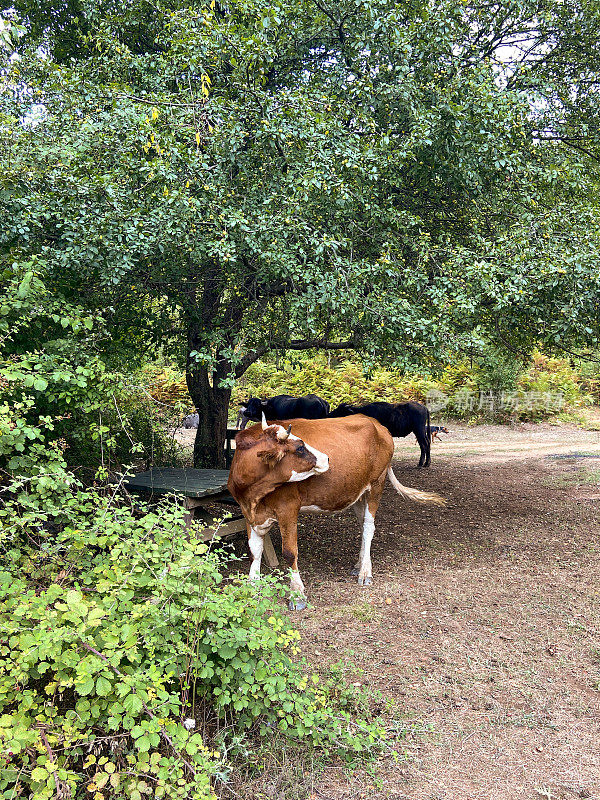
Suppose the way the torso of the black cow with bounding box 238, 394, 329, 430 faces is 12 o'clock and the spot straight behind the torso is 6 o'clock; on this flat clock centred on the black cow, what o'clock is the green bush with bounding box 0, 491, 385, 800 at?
The green bush is roughly at 9 o'clock from the black cow.

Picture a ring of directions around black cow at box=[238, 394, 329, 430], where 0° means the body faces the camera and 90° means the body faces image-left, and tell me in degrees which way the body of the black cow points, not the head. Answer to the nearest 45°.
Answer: approximately 90°

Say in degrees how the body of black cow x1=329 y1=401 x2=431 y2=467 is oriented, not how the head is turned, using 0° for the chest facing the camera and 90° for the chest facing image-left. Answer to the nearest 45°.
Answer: approximately 90°

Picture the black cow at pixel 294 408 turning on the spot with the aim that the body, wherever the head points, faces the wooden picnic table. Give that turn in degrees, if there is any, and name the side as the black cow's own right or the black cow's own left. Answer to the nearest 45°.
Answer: approximately 90° to the black cow's own left

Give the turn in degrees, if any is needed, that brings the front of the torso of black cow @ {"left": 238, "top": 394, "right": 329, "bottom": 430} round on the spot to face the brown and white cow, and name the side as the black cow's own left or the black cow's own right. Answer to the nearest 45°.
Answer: approximately 90° to the black cow's own left

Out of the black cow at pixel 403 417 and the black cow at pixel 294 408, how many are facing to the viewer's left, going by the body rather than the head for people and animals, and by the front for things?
2

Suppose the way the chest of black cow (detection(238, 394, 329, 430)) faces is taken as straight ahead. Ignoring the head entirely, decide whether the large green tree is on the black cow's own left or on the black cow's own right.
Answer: on the black cow's own left

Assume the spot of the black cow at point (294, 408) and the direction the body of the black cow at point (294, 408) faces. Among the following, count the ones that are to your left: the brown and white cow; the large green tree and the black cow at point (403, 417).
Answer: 2

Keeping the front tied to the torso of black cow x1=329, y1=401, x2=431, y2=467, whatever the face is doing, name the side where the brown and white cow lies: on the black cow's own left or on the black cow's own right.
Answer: on the black cow's own left

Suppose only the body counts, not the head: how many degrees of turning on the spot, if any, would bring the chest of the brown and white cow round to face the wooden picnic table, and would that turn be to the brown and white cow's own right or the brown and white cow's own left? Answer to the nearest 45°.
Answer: approximately 90° to the brown and white cow's own right
